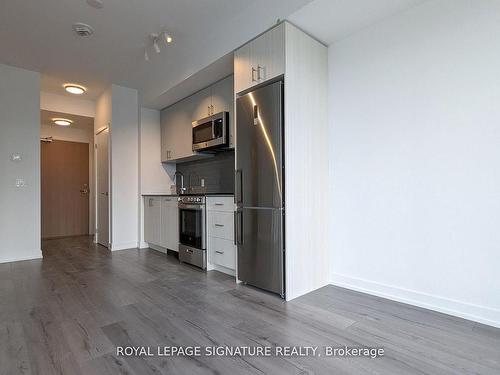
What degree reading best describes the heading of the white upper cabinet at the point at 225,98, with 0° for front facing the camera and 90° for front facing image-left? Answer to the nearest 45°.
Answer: approximately 45°

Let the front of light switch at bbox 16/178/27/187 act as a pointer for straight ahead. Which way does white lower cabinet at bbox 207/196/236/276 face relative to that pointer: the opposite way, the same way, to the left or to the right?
to the right

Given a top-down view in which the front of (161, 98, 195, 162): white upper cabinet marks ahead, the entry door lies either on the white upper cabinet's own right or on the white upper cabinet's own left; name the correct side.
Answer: on the white upper cabinet's own right

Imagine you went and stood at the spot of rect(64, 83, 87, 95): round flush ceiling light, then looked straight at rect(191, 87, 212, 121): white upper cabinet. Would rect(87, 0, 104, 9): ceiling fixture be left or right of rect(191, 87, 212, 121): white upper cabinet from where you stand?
right

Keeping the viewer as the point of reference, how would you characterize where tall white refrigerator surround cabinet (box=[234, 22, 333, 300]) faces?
facing the viewer and to the left of the viewer

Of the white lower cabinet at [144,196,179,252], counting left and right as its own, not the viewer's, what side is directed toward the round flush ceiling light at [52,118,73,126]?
right

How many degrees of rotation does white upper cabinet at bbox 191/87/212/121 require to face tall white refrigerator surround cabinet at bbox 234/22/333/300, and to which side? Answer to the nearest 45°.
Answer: approximately 90° to its left

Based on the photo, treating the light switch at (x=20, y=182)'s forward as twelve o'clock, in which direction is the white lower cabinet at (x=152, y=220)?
The white lower cabinet is roughly at 10 o'clock from the light switch.

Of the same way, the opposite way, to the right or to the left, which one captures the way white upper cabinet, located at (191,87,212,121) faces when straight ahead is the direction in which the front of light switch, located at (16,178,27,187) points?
to the right

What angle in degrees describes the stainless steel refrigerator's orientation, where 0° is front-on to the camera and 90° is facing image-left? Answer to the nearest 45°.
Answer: approximately 45°

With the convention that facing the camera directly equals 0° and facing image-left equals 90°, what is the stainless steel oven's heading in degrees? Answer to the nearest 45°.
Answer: approximately 45°

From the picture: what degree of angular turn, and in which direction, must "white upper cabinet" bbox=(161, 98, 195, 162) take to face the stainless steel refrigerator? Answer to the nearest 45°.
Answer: approximately 45° to its left

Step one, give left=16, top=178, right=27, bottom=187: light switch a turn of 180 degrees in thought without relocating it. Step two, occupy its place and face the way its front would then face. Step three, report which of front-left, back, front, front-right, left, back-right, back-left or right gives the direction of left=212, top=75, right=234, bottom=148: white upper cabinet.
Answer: back-right

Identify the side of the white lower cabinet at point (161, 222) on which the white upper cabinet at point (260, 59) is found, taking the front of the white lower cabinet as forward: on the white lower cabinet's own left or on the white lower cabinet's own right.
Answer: on the white lower cabinet's own left
